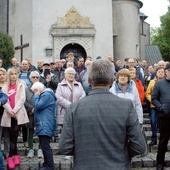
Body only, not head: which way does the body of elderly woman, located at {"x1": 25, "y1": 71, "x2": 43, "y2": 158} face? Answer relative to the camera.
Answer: toward the camera

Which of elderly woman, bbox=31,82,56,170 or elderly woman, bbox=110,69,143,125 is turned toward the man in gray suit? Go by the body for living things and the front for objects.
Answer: elderly woman, bbox=110,69,143,125

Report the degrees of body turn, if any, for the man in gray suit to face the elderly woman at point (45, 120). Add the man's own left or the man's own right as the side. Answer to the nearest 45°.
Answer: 0° — they already face them

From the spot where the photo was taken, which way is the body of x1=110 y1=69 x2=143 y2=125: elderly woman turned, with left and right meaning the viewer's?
facing the viewer

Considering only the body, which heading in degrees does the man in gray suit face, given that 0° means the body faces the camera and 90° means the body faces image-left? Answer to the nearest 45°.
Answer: approximately 180°

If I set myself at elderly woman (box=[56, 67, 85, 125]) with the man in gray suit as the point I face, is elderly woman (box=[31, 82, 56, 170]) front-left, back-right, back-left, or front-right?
front-right

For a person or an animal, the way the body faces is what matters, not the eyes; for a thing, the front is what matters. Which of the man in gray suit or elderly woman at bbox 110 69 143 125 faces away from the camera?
the man in gray suit

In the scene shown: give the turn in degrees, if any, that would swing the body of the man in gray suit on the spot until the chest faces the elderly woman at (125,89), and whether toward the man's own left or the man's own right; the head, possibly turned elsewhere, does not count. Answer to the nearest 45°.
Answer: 0° — they already face them

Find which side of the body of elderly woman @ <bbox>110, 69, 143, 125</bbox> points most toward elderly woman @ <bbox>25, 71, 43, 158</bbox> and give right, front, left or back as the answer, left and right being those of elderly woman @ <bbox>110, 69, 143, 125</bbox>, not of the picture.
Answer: right

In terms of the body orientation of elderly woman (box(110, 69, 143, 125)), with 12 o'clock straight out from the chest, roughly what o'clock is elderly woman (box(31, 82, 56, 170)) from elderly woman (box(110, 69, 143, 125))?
elderly woman (box(31, 82, 56, 170)) is roughly at 2 o'clock from elderly woman (box(110, 69, 143, 125)).

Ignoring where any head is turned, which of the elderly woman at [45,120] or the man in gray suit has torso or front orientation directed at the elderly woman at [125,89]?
the man in gray suit

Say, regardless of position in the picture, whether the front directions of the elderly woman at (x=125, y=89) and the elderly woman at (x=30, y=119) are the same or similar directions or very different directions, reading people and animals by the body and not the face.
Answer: same or similar directions

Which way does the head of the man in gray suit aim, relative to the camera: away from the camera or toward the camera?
away from the camera
